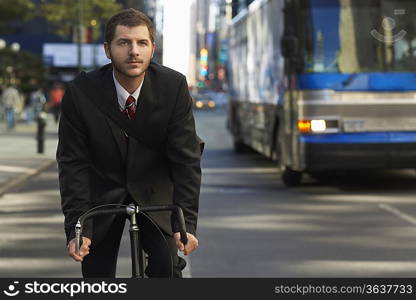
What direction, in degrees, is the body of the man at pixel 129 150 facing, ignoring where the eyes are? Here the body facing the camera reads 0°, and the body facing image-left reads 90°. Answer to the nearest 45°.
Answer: approximately 0°

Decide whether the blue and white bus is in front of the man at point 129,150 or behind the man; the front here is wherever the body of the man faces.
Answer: behind

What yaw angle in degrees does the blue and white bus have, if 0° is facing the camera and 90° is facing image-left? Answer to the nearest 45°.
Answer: approximately 0°

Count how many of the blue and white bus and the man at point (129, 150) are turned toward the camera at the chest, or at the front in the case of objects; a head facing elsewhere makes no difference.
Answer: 2

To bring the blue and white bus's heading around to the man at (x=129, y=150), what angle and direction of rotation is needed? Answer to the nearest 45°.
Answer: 0° — it already faces them

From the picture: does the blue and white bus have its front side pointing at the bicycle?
yes
